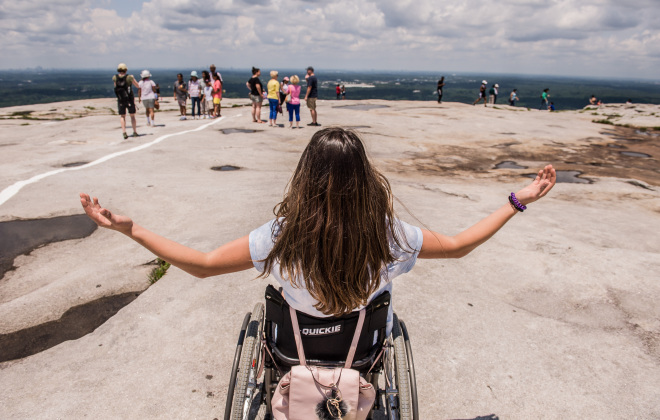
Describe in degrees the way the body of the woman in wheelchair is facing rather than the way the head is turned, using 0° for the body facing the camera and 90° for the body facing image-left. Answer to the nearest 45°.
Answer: approximately 180°

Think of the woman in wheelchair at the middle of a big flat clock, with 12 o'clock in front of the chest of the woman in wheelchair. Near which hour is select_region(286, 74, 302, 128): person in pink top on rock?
The person in pink top on rock is roughly at 12 o'clock from the woman in wheelchair.

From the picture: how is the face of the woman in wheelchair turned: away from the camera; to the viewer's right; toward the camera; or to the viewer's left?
away from the camera

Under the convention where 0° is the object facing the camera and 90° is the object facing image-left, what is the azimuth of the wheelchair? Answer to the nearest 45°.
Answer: approximately 180°
